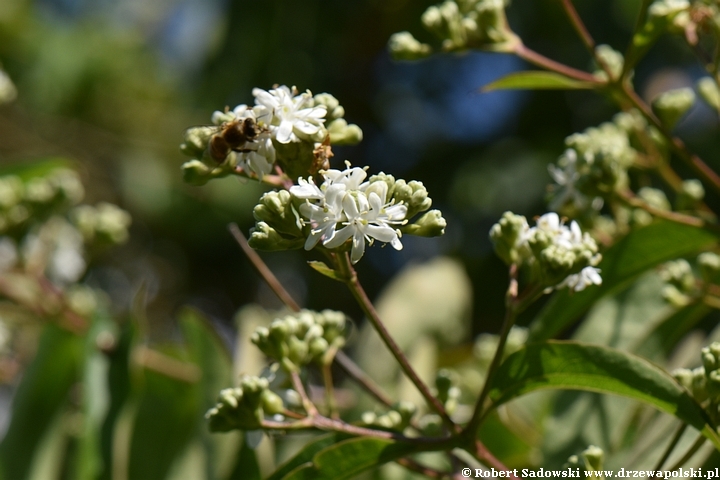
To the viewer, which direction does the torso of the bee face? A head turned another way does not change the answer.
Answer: to the viewer's right

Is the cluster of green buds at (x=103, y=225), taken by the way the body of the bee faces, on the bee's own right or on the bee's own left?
on the bee's own left

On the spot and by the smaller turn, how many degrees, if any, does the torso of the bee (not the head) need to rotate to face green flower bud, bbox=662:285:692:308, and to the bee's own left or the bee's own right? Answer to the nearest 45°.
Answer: approximately 45° to the bee's own left

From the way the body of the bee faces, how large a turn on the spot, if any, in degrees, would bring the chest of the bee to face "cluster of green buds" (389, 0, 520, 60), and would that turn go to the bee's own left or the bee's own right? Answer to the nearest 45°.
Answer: approximately 45° to the bee's own left

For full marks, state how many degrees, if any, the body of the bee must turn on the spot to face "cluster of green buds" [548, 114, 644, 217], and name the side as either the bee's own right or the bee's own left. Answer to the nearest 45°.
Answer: approximately 45° to the bee's own left

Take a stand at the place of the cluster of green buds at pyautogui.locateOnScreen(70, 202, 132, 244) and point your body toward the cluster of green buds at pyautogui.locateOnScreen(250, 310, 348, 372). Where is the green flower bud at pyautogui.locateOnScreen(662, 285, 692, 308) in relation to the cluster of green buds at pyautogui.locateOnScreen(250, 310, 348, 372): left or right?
left
